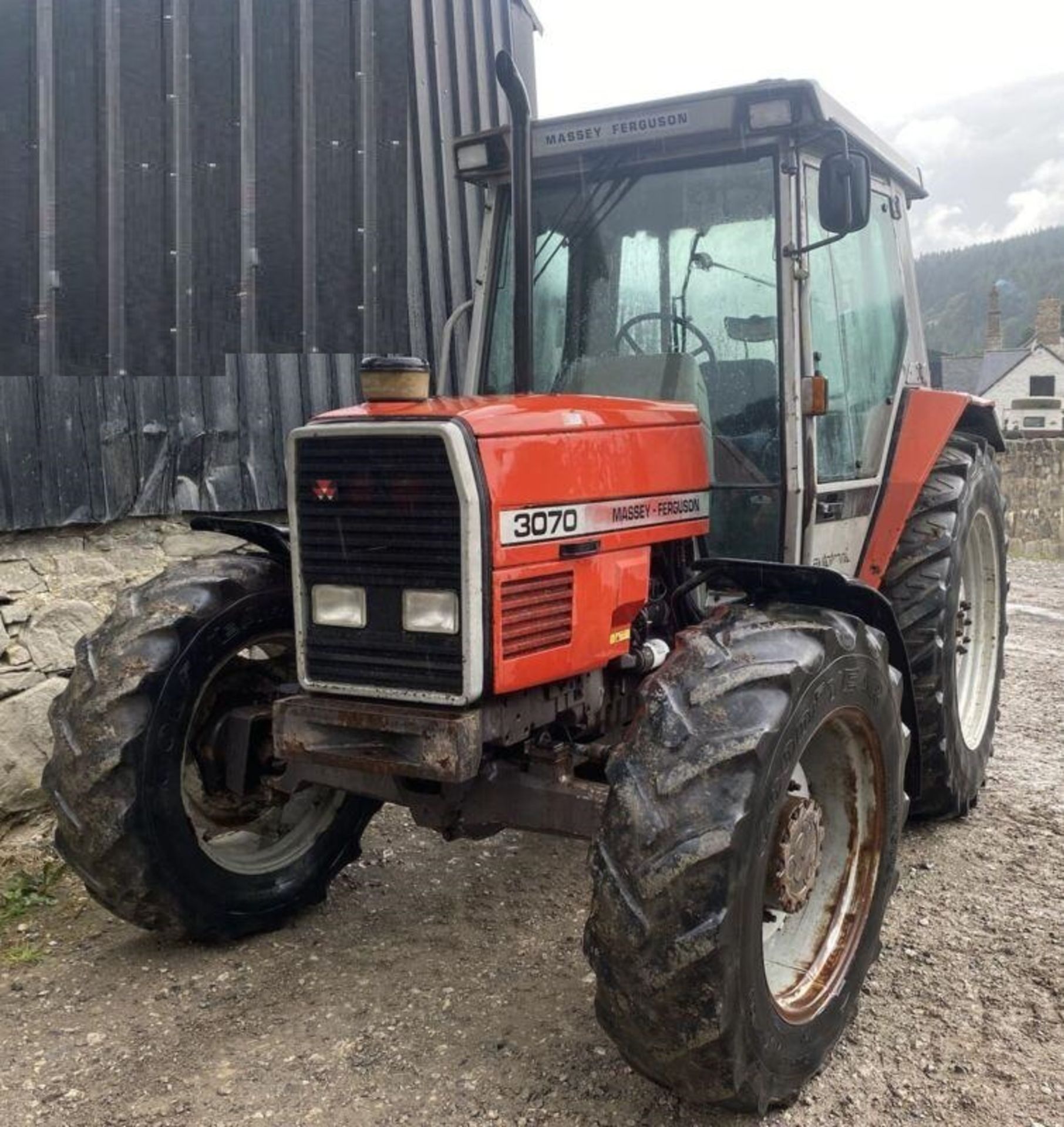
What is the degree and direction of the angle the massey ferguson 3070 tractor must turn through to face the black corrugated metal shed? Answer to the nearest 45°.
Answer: approximately 90° to its right

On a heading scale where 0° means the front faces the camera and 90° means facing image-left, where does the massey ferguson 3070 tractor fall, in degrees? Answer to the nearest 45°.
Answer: approximately 45°

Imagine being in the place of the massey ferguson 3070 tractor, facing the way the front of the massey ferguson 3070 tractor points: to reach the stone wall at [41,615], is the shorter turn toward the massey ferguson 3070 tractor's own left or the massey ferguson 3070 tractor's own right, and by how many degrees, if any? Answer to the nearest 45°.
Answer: approximately 90° to the massey ferguson 3070 tractor's own right

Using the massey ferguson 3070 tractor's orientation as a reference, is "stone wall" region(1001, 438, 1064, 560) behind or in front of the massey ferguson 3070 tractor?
behind
